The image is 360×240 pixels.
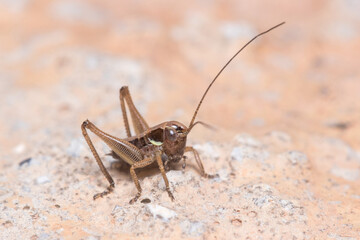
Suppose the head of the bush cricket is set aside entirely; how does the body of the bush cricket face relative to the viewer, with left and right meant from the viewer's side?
facing the viewer and to the right of the viewer
